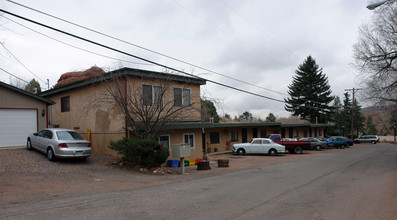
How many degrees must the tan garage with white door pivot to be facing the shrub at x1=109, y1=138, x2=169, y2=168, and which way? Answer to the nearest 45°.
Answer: approximately 45° to its left

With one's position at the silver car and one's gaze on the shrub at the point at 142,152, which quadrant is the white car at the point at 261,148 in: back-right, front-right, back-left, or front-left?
front-left

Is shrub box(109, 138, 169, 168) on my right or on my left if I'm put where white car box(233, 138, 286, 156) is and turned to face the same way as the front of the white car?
on my left

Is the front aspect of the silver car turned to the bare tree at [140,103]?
no

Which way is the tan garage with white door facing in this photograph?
toward the camera

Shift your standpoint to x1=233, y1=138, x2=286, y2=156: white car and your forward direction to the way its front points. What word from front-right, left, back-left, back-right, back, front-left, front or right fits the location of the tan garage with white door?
front-left

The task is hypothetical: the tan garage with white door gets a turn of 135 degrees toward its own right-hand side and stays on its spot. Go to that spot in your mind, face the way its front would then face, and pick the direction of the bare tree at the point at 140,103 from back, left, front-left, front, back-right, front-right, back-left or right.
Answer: back

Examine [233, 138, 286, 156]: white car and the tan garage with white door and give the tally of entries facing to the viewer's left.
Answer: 1

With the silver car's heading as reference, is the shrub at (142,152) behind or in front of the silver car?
behind

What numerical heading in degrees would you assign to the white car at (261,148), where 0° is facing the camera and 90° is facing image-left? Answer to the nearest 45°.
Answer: approximately 90°
